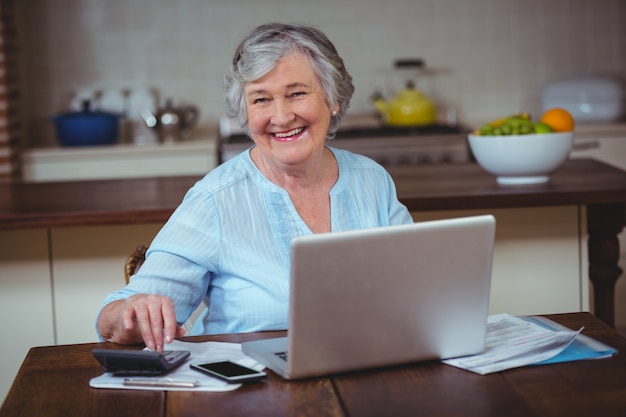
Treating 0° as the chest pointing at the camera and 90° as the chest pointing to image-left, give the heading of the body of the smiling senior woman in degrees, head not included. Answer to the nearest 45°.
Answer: approximately 0°

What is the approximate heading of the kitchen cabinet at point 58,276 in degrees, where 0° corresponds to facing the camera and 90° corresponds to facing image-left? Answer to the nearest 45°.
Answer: approximately 0°

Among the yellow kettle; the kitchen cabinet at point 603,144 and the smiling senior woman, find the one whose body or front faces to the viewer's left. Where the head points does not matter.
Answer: the yellow kettle

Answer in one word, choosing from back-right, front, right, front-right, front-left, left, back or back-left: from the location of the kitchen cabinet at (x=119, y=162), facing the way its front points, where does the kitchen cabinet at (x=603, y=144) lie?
left

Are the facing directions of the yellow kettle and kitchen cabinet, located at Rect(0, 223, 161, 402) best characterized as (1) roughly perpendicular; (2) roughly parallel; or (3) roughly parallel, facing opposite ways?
roughly perpendicular

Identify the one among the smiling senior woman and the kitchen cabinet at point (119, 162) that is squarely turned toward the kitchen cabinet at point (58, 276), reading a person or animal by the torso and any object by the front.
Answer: the kitchen cabinet at point (119, 162)

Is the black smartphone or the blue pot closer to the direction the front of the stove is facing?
the black smartphone

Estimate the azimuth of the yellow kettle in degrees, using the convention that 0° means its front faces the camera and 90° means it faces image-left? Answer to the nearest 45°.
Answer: approximately 90°

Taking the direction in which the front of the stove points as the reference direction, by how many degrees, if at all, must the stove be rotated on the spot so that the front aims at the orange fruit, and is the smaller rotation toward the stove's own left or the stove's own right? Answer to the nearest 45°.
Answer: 0° — it already faces it

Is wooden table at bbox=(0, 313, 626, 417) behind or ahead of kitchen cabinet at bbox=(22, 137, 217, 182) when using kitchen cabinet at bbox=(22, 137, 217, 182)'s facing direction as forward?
ahead
